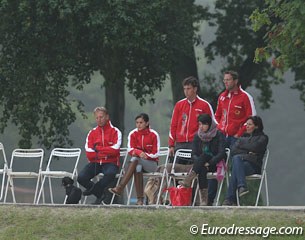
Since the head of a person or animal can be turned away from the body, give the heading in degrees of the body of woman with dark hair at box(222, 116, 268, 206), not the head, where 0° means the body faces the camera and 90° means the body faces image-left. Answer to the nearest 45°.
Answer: approximately 45°

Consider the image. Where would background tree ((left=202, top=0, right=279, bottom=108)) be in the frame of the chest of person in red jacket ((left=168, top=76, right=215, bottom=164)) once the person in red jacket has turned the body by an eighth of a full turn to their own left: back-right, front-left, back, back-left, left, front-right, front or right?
back-left

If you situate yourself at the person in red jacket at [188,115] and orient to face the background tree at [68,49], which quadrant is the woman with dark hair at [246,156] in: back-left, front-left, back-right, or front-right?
back-right

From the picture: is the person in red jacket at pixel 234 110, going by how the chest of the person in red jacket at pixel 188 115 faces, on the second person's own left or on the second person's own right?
on the second person's own left

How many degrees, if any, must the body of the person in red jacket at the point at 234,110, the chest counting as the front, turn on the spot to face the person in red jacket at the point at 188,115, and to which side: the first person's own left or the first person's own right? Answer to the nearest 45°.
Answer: approximately 45° to the first person's own right

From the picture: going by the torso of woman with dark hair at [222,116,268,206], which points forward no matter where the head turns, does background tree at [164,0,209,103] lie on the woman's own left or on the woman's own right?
on the woman's own right
